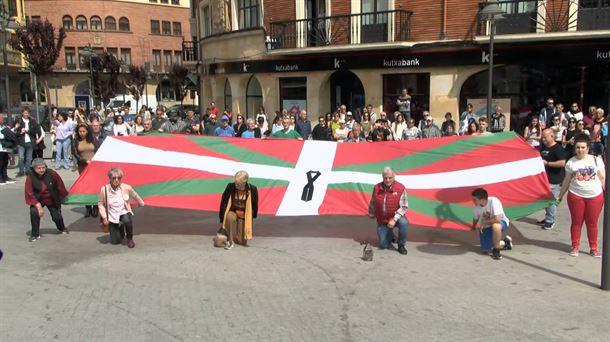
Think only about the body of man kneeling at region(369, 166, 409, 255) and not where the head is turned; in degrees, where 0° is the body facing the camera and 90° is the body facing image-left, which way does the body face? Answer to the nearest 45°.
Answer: approximately 0°

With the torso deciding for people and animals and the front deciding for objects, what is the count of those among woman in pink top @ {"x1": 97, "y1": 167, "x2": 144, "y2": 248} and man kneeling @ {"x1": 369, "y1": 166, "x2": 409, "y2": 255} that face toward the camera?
2

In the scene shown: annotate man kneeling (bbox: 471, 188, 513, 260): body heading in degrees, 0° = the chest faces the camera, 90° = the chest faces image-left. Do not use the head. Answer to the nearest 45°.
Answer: approximately 45°

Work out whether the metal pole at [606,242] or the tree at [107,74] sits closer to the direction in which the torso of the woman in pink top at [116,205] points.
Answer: the metal pole

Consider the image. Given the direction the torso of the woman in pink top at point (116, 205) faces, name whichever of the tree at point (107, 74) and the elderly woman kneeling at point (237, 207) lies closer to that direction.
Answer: the elderly woman kneeling

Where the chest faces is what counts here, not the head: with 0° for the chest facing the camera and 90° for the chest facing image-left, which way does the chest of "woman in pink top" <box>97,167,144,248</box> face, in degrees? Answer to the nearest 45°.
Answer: approximately 0°

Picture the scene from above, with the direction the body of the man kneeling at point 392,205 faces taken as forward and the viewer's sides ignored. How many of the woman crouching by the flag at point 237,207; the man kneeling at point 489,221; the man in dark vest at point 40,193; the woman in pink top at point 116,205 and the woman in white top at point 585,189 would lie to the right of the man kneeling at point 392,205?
3

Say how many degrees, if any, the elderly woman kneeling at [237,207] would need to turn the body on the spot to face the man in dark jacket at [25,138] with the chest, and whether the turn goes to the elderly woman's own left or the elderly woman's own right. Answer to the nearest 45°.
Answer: approximately 135° to the elderly woman's own right

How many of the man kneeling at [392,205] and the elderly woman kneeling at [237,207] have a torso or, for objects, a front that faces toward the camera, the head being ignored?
2
